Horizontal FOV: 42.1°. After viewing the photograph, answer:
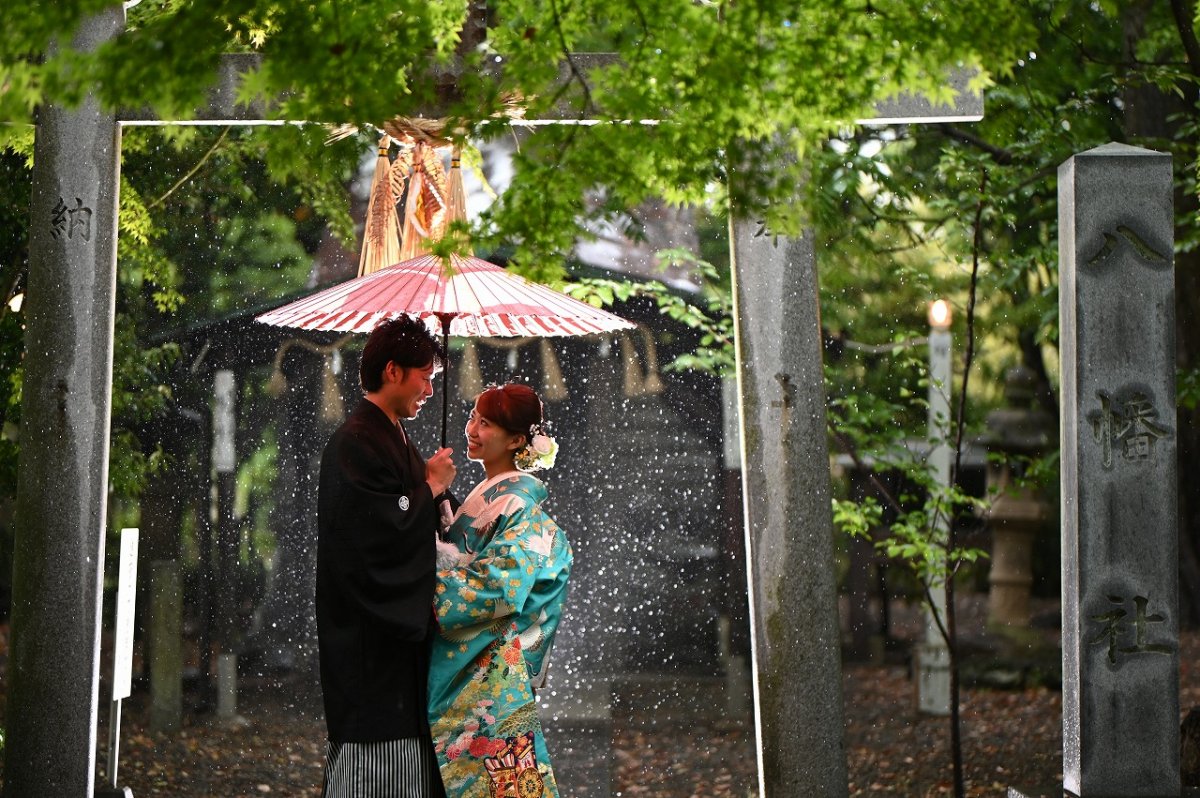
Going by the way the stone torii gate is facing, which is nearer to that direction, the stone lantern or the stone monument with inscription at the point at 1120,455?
the stone monument with inscription

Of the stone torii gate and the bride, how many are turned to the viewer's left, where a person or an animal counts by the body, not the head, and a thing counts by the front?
1

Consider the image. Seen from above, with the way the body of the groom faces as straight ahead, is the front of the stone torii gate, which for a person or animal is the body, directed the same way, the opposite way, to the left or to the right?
to the right

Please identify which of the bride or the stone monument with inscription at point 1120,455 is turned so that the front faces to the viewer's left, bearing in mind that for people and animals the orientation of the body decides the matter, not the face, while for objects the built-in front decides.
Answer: the bride

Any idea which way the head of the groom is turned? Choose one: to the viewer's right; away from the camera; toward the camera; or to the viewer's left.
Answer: to the viewer's right

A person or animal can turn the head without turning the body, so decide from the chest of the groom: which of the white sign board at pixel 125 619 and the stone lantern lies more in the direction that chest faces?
the stone lantern

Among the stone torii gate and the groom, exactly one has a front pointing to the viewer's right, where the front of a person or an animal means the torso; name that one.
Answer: the groom

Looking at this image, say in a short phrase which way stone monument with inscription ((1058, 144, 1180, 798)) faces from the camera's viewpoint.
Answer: facing the viewer

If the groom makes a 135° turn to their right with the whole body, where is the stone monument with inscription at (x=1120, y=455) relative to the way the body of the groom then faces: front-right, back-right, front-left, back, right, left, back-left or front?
back-left

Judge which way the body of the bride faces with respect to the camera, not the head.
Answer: to the viewer's left

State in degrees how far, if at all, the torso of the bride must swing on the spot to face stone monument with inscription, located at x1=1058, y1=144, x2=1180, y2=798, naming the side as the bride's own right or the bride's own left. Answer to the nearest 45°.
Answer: approximately 180°

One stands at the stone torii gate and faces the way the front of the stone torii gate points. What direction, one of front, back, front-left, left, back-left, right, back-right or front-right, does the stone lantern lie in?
back-left

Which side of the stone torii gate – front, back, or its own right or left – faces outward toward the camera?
front

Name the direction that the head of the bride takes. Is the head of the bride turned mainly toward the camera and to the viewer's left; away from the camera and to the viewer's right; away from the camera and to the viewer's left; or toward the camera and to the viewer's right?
toward the camera and to the viewer's left

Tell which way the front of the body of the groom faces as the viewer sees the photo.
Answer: to the viewer's right

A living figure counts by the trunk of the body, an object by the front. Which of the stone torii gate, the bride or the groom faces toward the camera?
the stone torii gate

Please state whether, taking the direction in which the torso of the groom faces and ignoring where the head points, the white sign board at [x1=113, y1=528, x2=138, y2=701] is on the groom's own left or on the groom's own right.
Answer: on the groom's own left
